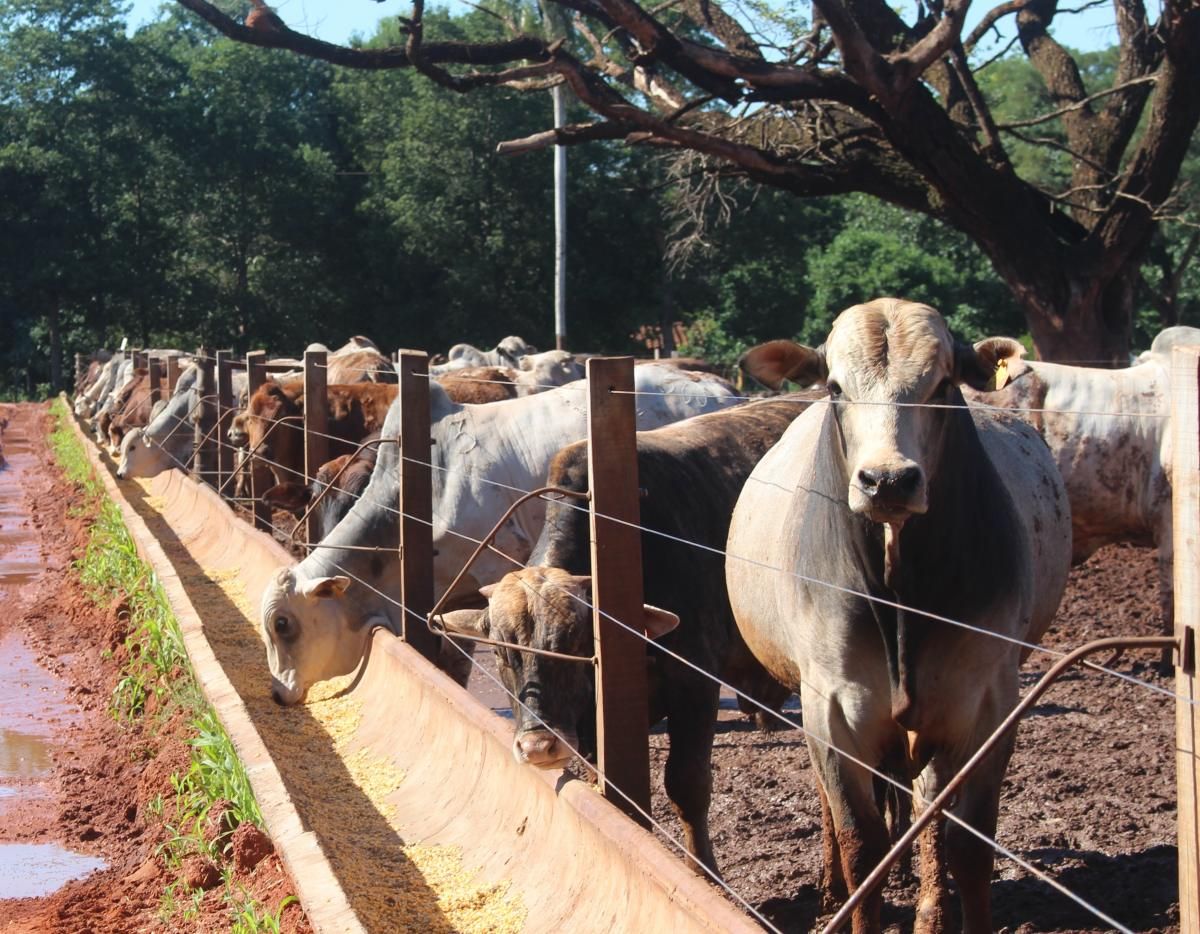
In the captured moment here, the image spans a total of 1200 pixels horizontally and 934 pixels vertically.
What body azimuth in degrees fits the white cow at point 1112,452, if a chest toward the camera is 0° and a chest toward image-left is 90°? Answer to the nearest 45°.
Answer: approximately 90°

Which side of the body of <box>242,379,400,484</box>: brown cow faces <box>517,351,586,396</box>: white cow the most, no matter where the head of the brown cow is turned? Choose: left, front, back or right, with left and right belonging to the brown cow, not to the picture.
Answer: back

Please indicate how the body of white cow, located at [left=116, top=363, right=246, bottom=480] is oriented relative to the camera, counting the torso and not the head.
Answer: to the viewer's left

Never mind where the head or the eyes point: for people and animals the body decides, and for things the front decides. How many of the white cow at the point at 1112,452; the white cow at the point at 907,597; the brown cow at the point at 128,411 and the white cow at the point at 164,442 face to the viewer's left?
3

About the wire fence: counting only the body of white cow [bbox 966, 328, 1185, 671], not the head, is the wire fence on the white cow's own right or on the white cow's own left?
on the white cow's own left

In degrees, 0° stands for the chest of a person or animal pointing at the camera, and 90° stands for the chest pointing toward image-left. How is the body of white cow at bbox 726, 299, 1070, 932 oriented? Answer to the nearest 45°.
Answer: approximately 0°

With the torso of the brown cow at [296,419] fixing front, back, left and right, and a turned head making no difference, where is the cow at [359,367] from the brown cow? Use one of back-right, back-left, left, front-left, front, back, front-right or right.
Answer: back-right

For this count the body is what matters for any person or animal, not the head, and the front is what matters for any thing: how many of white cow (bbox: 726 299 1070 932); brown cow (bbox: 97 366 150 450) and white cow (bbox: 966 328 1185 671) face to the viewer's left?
2

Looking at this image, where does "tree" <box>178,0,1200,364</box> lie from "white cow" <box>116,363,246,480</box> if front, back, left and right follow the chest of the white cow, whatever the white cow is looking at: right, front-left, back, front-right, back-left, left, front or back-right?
back-left

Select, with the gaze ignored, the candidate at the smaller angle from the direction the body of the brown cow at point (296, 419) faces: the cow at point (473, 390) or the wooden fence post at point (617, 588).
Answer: the wooden fence post
